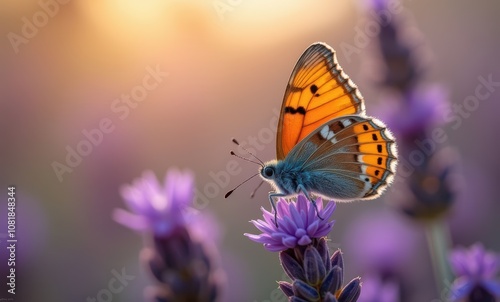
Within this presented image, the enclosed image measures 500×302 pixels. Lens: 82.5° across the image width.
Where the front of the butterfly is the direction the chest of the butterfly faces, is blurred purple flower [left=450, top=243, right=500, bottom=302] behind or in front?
behind

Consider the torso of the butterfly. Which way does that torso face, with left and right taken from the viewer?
facing to the left of the viewer
